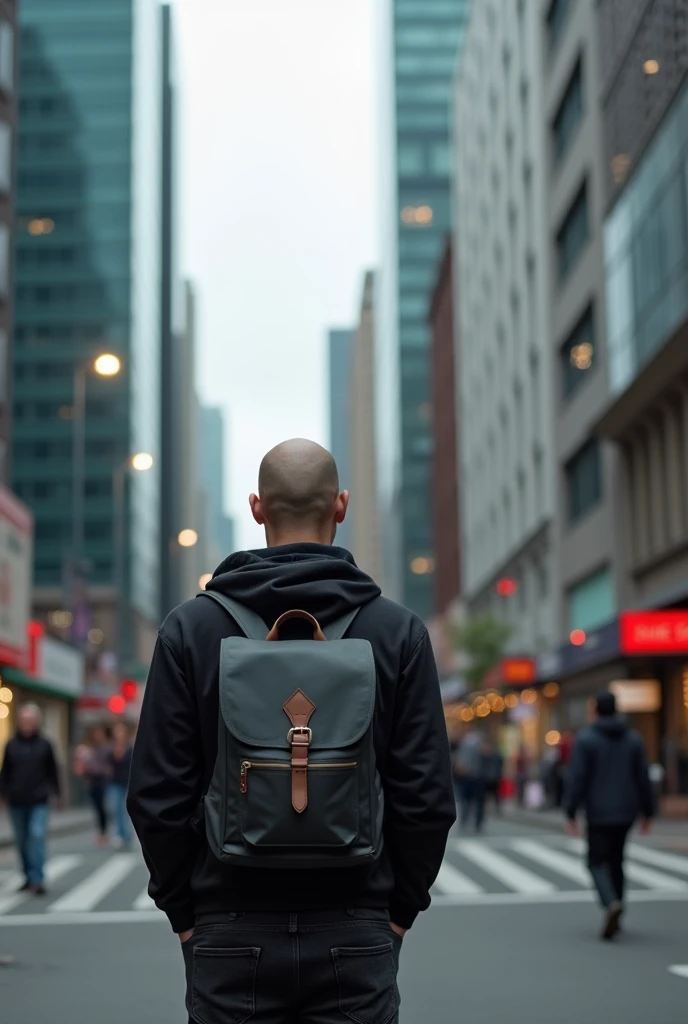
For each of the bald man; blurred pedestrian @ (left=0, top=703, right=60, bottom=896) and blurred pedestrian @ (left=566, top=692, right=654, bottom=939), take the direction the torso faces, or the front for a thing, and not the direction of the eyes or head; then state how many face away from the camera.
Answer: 2

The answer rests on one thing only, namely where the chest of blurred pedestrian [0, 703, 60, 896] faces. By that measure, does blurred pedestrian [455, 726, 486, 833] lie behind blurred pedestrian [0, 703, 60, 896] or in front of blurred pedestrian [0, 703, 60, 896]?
behind

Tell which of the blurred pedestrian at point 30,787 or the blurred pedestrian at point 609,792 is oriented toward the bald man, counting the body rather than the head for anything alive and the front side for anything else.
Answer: the blurred pedestrian at point 30,787

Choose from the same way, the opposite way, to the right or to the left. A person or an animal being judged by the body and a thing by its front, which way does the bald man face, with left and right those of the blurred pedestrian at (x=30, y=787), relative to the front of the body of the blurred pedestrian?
the opposite way

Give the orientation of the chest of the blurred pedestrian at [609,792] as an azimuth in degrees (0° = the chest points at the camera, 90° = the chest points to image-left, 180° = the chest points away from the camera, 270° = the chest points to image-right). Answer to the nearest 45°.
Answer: approximately 180°

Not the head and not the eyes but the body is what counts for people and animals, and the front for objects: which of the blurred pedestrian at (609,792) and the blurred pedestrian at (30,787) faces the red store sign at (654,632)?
the blurred pedestrian at (609,792)

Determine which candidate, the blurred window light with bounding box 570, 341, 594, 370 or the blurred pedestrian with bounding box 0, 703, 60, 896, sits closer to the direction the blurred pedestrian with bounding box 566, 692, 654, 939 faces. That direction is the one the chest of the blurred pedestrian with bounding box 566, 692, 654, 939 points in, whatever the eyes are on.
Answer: the blurred window light

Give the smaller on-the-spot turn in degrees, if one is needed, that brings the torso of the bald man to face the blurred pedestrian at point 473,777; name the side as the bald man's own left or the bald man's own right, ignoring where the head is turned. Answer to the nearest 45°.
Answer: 0° — they already face them

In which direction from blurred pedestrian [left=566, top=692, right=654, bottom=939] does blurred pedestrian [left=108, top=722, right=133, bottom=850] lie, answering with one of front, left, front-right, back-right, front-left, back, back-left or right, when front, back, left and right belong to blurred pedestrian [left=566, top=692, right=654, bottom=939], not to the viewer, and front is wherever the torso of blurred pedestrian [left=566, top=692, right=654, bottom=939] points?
front-left

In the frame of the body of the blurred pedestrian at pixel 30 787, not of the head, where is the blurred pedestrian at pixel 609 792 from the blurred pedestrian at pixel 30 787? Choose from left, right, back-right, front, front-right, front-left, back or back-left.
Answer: front-left

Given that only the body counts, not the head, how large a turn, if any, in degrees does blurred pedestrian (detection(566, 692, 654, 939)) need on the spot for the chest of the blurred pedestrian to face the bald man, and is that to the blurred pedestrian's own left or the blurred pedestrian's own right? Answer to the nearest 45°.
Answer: approximately 180°

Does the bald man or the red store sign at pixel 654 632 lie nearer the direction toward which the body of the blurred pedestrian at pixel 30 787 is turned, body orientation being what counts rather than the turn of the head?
the bald man

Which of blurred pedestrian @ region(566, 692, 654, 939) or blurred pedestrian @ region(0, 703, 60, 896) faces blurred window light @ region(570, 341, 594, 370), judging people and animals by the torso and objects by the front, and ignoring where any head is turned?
blurred pedestrian @ region(566, 692, 654, 939)

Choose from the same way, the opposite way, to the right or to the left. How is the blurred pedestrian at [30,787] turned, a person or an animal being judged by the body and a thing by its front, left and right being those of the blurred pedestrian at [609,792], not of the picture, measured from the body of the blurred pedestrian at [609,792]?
the opposite way

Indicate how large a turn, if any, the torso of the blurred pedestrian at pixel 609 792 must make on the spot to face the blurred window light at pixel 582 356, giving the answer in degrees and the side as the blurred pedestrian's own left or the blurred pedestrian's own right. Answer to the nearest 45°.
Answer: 0° — they already face it

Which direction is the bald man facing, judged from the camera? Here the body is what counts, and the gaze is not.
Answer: away from the camera

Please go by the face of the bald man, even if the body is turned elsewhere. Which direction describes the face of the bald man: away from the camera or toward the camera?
away from the camera
